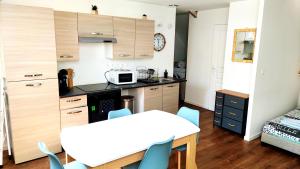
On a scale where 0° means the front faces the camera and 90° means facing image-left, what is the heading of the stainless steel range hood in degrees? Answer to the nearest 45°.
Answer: approximately 0°

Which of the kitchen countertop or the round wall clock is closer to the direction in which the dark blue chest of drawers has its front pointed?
the kitchen countertop

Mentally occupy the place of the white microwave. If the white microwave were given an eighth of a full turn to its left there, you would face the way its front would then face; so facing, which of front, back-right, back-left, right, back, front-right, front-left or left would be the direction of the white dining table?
right

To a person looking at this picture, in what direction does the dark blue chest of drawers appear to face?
facing the viewer and to the left of the viewer

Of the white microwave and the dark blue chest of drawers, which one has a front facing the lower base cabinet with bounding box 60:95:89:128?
the dark blue chest of drawers

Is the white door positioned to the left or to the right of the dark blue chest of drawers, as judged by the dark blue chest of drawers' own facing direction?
on its right

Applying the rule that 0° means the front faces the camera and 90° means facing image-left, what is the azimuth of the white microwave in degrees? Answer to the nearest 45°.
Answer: approximately 315°

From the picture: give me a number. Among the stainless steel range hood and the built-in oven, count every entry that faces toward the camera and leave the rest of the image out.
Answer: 2

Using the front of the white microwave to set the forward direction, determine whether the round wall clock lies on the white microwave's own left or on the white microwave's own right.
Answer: on the white microwave's own left

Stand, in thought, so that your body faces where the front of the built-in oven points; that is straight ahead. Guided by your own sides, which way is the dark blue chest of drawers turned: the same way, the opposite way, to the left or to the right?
to the right

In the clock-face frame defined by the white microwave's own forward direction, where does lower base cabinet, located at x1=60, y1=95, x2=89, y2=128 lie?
The lower base cabinet is roughly at 3 o'clock from the white microwave.

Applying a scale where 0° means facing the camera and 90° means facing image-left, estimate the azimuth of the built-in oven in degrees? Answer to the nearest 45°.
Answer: approximately 0°

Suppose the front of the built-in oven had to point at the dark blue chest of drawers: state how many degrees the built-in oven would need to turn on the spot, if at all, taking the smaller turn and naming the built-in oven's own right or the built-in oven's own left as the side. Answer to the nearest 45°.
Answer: approximately 90° to the built-in oven's own left

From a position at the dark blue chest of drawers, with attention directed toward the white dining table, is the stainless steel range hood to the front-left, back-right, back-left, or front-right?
front-right

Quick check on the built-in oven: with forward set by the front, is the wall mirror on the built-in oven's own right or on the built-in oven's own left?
on the built-in oven's own left
